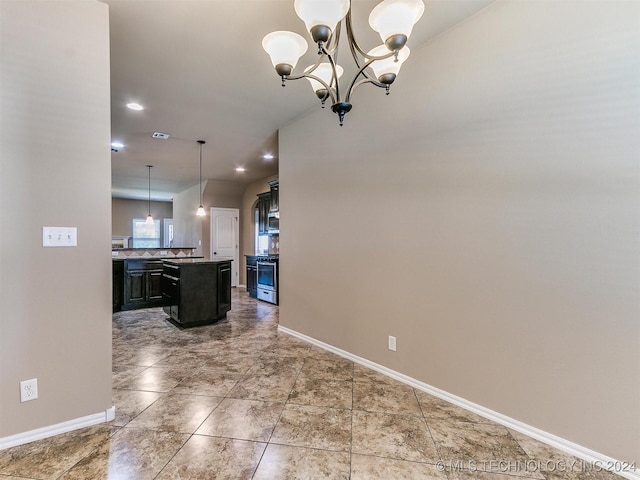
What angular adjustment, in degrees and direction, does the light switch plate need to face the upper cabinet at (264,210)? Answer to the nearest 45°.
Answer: approximately 135° to its left

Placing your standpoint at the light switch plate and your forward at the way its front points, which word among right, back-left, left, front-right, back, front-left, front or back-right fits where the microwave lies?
back-left

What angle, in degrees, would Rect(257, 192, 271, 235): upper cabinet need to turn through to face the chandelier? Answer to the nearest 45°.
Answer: approximately 45° to its left

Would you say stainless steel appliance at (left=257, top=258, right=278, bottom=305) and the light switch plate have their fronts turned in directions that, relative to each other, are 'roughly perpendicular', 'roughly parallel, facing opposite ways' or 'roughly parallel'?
roughly perpendicular

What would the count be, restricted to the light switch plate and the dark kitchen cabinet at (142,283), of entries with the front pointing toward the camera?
2
